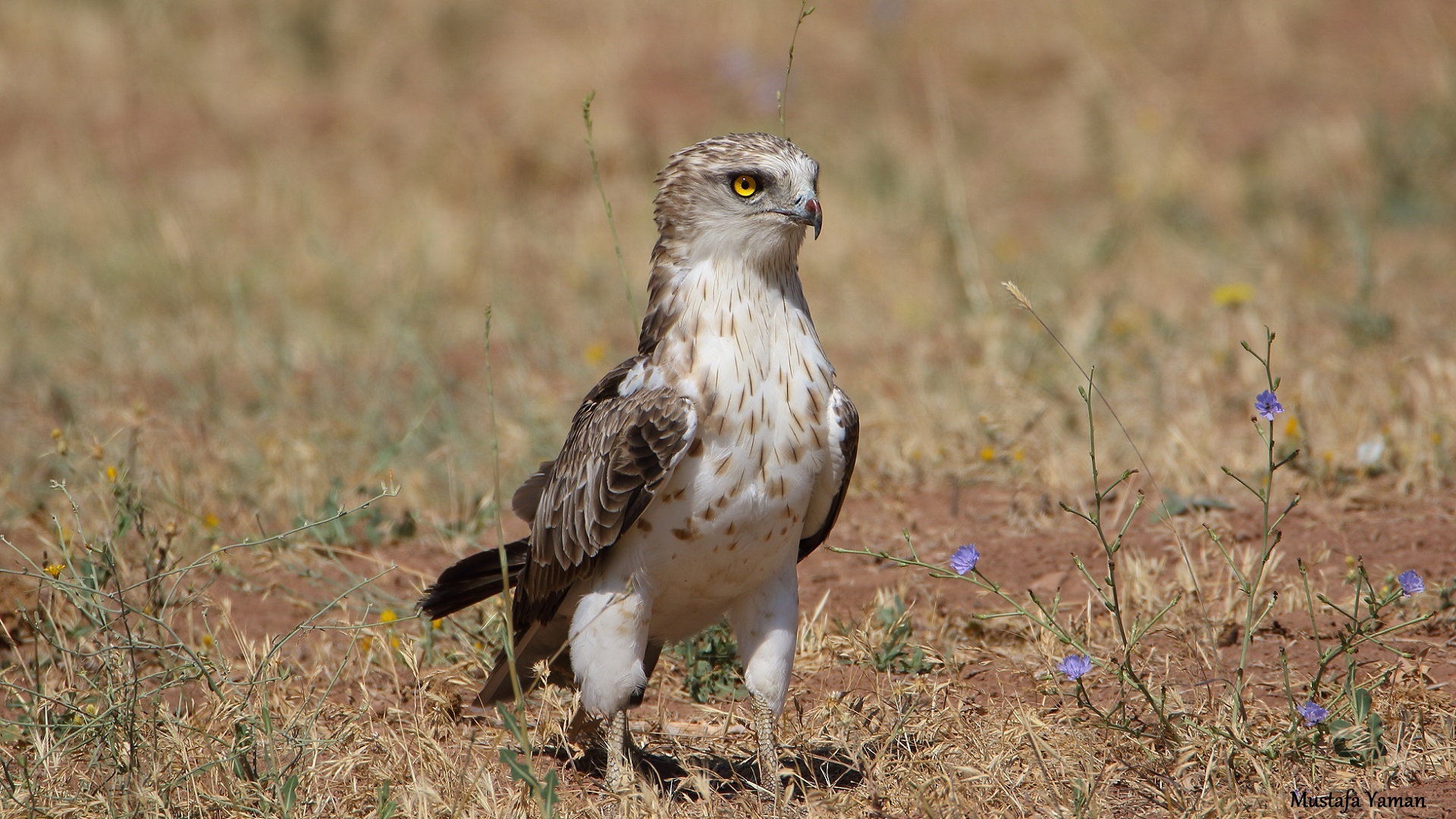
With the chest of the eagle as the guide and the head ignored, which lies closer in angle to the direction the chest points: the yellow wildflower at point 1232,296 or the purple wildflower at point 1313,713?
the purple wildflower

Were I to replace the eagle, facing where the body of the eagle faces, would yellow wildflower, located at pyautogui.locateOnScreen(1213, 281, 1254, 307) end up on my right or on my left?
on my left

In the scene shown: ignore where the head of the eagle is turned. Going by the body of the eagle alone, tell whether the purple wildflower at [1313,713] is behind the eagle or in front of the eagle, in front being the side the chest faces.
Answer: in front

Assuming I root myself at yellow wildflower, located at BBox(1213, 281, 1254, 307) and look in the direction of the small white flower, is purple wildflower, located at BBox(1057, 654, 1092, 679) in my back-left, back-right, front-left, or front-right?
front-right

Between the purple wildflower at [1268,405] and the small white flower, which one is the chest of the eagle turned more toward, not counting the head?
the purple wildflower
